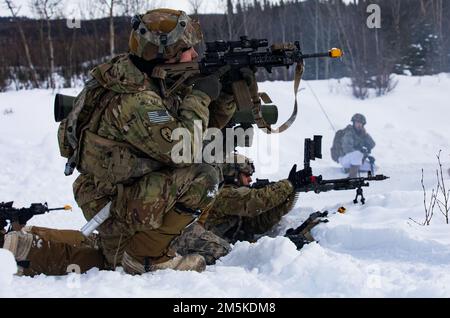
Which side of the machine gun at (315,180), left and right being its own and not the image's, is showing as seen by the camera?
right

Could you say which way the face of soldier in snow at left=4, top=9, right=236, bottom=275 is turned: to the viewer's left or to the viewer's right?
to the viewer's right

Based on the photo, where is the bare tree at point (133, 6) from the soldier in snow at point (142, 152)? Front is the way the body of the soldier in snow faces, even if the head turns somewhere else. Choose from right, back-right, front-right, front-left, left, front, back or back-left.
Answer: left

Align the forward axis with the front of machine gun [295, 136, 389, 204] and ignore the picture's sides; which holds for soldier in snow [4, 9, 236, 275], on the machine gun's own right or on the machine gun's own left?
on the machine gun's own right

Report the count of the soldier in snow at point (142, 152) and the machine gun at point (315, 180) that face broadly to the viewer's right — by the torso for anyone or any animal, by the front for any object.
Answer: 2

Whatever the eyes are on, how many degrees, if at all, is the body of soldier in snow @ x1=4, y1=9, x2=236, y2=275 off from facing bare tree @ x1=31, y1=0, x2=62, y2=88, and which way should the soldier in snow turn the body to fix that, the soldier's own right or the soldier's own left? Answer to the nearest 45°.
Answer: approximately 90° to the soldier's own left

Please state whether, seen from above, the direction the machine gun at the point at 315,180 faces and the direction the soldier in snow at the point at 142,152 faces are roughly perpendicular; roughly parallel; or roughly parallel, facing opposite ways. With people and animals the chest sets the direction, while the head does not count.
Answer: roughly parallel

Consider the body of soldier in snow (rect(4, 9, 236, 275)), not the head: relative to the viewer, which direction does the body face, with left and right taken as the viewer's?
facing to the right of the viewer
